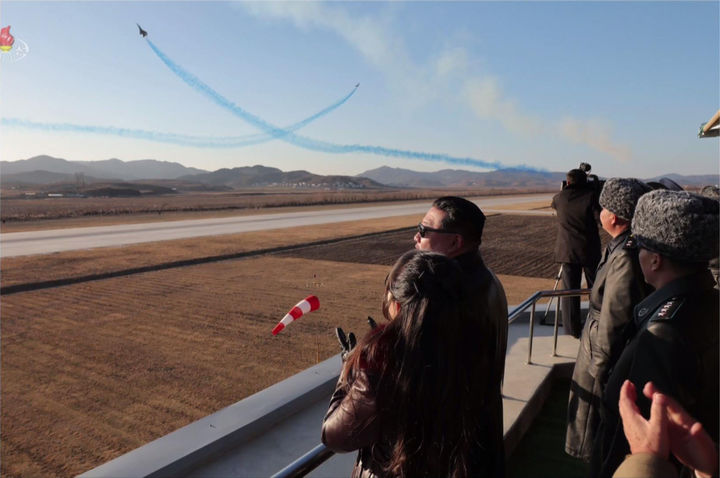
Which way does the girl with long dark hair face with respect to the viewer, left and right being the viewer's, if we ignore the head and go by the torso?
facing away from the viewer and to the left of the viewer

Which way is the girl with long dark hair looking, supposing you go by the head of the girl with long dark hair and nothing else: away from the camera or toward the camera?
away from the camera

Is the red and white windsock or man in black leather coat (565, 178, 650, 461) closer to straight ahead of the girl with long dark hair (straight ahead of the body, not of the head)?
the red and white windsock

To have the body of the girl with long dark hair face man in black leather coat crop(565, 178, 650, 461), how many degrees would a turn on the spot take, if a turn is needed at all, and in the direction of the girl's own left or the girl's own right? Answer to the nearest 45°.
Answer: approximately 90° to the girl's own right

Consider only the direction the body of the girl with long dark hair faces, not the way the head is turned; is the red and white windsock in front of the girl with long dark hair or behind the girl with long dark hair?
in front

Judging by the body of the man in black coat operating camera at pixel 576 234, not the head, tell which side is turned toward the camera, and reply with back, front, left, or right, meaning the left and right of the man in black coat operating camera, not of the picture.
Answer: back

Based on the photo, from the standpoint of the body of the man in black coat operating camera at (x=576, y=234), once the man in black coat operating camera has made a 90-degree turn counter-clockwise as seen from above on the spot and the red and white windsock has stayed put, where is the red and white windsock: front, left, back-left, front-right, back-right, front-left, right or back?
front

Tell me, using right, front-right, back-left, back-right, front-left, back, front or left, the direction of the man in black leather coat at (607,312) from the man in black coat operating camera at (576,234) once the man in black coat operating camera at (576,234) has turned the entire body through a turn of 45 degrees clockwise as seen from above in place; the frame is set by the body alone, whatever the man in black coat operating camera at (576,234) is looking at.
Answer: back-right

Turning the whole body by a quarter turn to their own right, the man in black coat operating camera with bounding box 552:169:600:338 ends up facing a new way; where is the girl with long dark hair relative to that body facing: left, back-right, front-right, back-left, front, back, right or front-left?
right
